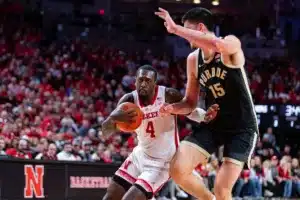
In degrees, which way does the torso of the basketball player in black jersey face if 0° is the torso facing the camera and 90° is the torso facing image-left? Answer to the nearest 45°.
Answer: approximately 45°

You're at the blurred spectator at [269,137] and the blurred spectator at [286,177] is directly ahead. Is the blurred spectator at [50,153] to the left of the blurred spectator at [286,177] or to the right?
right

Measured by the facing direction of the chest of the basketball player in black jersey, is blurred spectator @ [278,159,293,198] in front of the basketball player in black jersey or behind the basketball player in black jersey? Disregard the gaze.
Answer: behind

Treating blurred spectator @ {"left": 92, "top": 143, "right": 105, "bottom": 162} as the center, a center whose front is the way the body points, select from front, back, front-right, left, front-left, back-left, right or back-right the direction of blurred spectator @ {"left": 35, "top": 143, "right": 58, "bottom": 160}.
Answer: right

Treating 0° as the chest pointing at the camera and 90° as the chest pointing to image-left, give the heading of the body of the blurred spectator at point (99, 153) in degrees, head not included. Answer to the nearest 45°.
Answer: approximately 315°

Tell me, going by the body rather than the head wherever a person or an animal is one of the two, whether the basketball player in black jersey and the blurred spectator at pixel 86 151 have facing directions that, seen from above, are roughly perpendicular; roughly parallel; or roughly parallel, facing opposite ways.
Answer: roughly perpendicular

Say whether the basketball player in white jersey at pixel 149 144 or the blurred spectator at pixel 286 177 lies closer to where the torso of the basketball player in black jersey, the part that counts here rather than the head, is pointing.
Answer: the basketball player in white jersey
